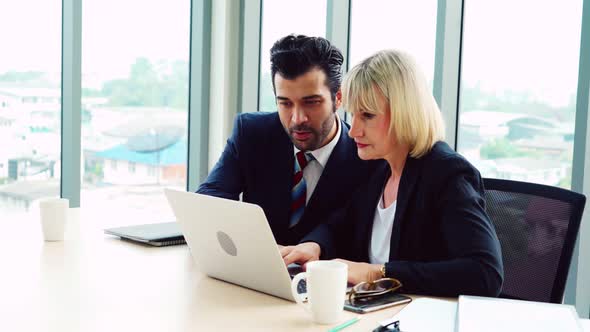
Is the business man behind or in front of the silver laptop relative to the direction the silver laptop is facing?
in front

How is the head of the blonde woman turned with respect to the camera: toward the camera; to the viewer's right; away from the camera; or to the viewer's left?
to the viewer's left

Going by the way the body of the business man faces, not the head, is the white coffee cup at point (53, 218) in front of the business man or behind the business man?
in front

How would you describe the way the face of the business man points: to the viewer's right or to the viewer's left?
to the viewer's left

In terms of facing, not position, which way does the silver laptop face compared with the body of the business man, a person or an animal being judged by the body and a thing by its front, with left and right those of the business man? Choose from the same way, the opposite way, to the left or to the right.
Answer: the opposite way

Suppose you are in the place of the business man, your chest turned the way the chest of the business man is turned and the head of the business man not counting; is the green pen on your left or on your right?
on your left

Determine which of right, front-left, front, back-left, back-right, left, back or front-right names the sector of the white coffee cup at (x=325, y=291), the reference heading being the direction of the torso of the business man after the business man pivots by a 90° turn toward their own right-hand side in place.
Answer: back-left

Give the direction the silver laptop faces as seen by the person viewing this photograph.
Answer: facing away from the viewer and to the right of the viewer

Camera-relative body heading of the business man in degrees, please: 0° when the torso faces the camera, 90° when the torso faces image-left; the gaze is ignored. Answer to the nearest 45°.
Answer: approximately 45°
